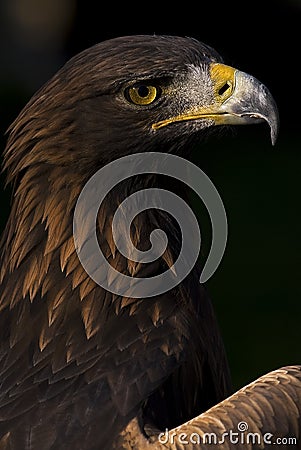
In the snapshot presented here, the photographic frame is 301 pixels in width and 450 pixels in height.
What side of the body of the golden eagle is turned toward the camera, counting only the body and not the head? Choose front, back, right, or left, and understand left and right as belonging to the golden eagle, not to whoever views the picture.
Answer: right
